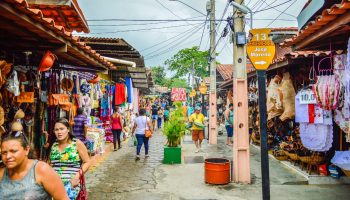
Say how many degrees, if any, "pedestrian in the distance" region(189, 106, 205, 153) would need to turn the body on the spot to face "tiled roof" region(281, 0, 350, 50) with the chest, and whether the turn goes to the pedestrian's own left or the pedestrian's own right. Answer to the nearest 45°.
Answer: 0° — they already face it

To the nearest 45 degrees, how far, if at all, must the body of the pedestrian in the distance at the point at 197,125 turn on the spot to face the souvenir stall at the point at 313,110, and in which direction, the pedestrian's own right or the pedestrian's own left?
approximately 45° to the pedestrian's own left

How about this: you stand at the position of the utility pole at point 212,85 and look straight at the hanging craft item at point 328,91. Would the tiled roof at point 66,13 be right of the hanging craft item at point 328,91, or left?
right

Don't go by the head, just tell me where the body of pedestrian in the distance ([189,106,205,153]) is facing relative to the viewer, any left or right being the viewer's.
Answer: facing the viewer

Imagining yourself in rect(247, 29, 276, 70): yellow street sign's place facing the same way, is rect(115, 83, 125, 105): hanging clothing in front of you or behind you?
behind

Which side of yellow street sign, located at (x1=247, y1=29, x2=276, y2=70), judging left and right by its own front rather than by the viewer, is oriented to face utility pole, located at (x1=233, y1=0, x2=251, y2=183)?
back

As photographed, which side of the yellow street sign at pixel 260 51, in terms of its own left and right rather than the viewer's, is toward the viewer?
front

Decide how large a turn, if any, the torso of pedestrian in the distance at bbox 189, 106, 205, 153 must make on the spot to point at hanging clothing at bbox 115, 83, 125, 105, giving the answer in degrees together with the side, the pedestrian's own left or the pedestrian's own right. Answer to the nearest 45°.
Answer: approximately 135° to the pedestrian's own right

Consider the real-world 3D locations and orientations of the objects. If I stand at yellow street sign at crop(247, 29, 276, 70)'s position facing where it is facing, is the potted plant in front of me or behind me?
behind

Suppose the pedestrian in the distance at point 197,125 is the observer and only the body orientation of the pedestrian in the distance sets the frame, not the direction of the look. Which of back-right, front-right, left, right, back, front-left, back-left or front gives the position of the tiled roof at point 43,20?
front

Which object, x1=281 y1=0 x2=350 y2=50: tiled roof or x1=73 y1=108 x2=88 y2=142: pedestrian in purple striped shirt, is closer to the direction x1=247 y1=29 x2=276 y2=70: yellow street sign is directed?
the tiled roof

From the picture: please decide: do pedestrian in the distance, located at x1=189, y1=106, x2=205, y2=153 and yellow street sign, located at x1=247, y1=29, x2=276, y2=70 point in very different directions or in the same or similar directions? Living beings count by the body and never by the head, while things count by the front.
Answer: same or similar directions

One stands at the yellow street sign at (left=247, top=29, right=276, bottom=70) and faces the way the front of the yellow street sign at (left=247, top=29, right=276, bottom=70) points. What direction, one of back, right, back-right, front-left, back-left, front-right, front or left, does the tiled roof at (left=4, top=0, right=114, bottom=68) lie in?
front-right

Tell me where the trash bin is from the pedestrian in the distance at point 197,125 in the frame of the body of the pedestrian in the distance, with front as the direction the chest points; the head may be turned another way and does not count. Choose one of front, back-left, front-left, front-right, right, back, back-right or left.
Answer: front

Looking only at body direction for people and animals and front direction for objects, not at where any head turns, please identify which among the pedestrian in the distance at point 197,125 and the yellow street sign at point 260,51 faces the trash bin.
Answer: the pedestrian in the distance

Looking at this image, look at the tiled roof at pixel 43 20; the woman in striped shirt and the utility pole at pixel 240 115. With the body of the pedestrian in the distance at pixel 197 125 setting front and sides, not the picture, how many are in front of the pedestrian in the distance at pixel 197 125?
3

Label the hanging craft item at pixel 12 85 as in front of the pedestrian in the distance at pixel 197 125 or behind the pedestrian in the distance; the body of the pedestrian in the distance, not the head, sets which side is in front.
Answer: in front

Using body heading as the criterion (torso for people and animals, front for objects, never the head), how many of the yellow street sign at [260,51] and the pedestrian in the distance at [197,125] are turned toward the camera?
2

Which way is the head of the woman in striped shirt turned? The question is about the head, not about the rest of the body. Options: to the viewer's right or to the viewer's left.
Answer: to the viewer's left
